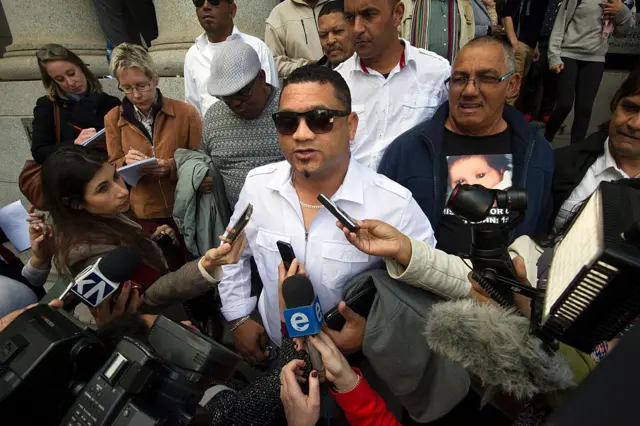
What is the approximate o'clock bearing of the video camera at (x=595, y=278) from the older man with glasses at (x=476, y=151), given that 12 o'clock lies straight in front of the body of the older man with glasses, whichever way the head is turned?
The video camera is roughly at 12 o'clock from the older man with glasses.

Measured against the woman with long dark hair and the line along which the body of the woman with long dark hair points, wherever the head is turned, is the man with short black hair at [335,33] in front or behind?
in front

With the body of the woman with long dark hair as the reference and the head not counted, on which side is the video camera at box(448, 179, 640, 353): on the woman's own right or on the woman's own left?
on the woman's own right

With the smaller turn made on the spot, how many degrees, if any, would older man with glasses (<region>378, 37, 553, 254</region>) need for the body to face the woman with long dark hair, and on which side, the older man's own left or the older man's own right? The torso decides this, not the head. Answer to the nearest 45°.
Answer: approximately 45° to the older man's own right

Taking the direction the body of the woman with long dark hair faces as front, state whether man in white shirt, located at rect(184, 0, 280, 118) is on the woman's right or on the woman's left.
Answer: on the woman's left

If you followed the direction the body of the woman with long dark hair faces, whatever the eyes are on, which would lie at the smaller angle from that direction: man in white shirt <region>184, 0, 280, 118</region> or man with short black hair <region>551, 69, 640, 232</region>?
the man with short black hair

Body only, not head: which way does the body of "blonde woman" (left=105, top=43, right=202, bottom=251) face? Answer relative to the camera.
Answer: toward the camera

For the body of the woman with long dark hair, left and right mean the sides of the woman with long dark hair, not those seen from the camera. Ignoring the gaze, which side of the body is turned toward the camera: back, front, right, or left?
right

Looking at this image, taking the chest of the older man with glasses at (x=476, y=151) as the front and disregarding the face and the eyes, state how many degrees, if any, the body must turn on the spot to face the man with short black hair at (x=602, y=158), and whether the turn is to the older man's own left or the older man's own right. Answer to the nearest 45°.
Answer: approximately 90° to the older man's own left

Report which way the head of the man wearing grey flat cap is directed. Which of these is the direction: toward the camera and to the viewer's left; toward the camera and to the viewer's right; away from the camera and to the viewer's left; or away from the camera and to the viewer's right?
toward the camera and to the viewer's left

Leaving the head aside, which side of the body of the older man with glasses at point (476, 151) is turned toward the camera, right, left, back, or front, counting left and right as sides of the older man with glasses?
front

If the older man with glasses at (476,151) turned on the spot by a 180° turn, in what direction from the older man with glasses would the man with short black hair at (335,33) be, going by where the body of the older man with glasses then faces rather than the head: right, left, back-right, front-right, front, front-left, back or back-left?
front-left

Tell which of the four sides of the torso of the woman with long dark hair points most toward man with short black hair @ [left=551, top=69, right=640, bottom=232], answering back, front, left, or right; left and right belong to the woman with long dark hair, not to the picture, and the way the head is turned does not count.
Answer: front

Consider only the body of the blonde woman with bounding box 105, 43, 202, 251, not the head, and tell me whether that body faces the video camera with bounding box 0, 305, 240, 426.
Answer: yes

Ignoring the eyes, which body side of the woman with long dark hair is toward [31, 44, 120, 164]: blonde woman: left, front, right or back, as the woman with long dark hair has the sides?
left

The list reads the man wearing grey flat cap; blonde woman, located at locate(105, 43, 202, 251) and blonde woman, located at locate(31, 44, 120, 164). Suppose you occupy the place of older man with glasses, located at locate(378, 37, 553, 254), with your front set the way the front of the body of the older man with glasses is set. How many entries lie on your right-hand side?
3

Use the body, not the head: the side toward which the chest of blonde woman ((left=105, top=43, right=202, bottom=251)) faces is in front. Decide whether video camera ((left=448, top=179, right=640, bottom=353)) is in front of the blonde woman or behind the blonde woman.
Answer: in front

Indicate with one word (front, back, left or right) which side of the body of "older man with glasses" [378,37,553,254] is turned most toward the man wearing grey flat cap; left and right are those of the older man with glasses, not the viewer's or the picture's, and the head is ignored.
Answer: right
